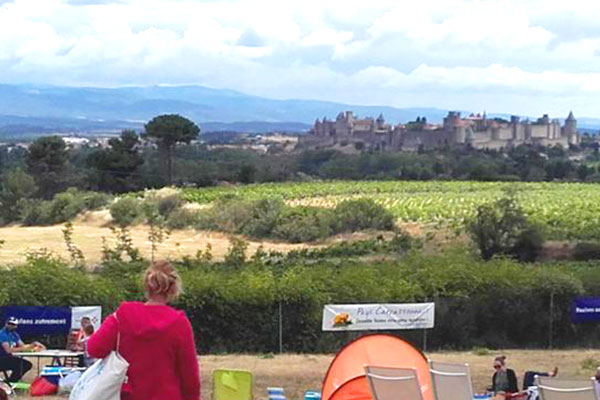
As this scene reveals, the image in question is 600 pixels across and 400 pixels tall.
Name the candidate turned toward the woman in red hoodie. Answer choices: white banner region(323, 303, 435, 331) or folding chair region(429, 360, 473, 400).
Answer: the white banner

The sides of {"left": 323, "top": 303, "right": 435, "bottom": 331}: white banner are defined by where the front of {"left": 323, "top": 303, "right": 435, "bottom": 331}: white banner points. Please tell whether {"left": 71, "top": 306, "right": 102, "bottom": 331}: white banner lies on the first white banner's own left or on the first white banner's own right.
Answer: on the first white banner's own right

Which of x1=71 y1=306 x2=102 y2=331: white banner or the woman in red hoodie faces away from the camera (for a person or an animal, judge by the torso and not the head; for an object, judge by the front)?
the woman in red hoodie

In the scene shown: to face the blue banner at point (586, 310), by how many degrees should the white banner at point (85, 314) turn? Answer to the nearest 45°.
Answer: approximately 90° to its left

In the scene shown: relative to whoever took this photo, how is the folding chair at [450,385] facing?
facing away from the viewer

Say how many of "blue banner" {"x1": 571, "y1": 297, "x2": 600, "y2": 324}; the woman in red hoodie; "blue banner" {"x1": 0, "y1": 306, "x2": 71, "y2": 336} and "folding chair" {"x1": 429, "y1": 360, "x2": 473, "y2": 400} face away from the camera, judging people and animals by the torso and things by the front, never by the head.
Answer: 2

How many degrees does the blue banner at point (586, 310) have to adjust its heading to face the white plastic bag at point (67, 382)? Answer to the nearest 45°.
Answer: approximately 45° to its right

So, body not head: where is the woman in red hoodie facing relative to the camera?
away from the camera
